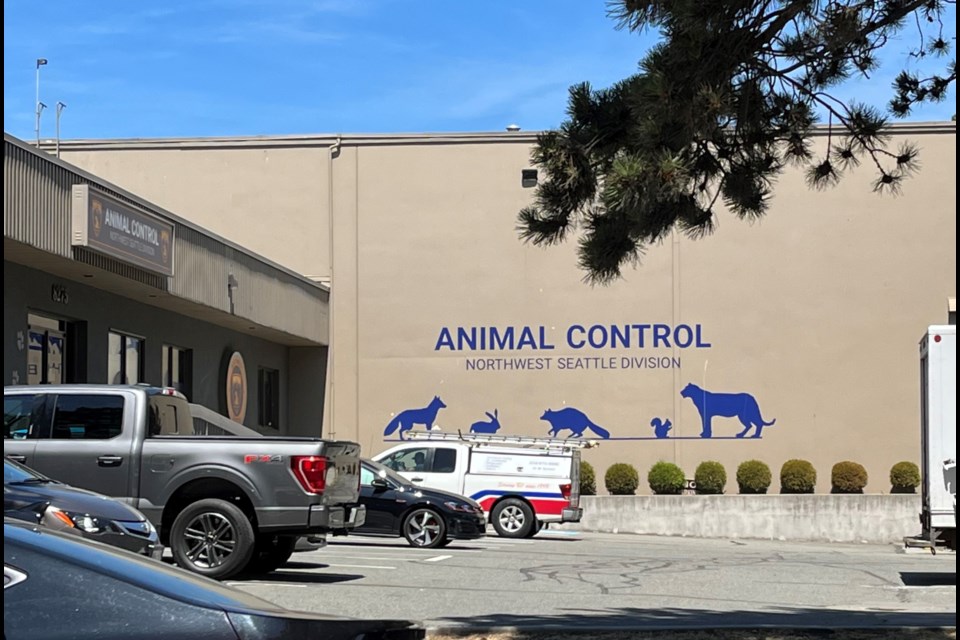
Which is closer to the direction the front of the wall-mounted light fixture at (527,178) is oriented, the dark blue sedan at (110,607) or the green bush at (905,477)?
the dark blue sedan

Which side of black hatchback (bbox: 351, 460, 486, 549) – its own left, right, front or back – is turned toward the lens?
right

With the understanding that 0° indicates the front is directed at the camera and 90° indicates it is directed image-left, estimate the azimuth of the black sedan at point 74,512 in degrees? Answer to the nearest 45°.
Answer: approximately 315°

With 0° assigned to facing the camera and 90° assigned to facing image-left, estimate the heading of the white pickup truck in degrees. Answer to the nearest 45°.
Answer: approximately 90°

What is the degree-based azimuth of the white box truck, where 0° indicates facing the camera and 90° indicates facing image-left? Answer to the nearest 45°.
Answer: approximately 270°

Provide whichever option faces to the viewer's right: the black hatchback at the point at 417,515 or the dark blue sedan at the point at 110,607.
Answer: the black hatchback at the point at 417,515

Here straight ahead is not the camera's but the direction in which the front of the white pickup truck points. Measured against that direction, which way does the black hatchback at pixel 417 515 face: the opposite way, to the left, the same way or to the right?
the opposite way

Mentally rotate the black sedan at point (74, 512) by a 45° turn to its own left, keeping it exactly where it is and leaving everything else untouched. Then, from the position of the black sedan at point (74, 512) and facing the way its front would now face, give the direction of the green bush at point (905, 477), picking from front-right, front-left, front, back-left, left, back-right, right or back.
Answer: front-left
